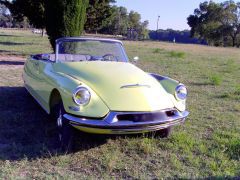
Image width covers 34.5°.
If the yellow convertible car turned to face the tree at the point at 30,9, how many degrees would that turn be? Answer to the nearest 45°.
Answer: approximately 135° to its left

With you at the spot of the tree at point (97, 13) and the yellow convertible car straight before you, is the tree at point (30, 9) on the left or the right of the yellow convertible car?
right

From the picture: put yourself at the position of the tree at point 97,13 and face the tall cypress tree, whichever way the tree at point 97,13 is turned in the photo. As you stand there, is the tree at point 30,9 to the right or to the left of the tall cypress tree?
right

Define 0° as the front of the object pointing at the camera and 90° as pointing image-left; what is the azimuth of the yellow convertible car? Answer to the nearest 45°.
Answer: approximately 315°

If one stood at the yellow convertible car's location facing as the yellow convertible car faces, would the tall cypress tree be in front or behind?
behind

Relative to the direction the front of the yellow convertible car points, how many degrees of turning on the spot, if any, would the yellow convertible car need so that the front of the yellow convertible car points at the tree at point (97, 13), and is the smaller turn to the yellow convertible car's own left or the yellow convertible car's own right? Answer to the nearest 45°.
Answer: approximately 135° to the yellow convertible car's own left
